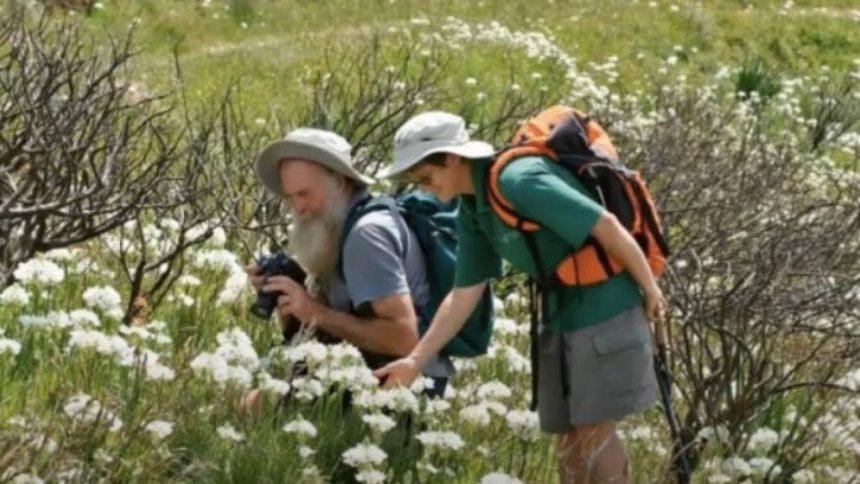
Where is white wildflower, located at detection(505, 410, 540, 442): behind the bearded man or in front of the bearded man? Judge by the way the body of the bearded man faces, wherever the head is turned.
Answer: behind

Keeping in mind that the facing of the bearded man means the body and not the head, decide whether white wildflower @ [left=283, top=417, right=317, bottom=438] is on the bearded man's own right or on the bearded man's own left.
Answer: on the bearded man's own left

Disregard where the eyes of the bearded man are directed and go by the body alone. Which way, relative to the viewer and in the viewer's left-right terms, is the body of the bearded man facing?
facing to the left of the viewer

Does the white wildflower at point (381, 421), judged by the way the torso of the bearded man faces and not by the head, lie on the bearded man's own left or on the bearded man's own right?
on the bearded man's own left

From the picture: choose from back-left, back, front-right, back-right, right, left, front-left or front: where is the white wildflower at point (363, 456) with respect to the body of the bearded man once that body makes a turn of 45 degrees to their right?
back-left

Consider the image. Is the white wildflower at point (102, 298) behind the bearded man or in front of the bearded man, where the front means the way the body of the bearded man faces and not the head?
in front

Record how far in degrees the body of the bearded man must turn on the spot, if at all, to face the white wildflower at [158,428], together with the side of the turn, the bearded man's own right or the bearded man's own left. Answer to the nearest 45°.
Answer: approximately 45° to the bearded man's own left
